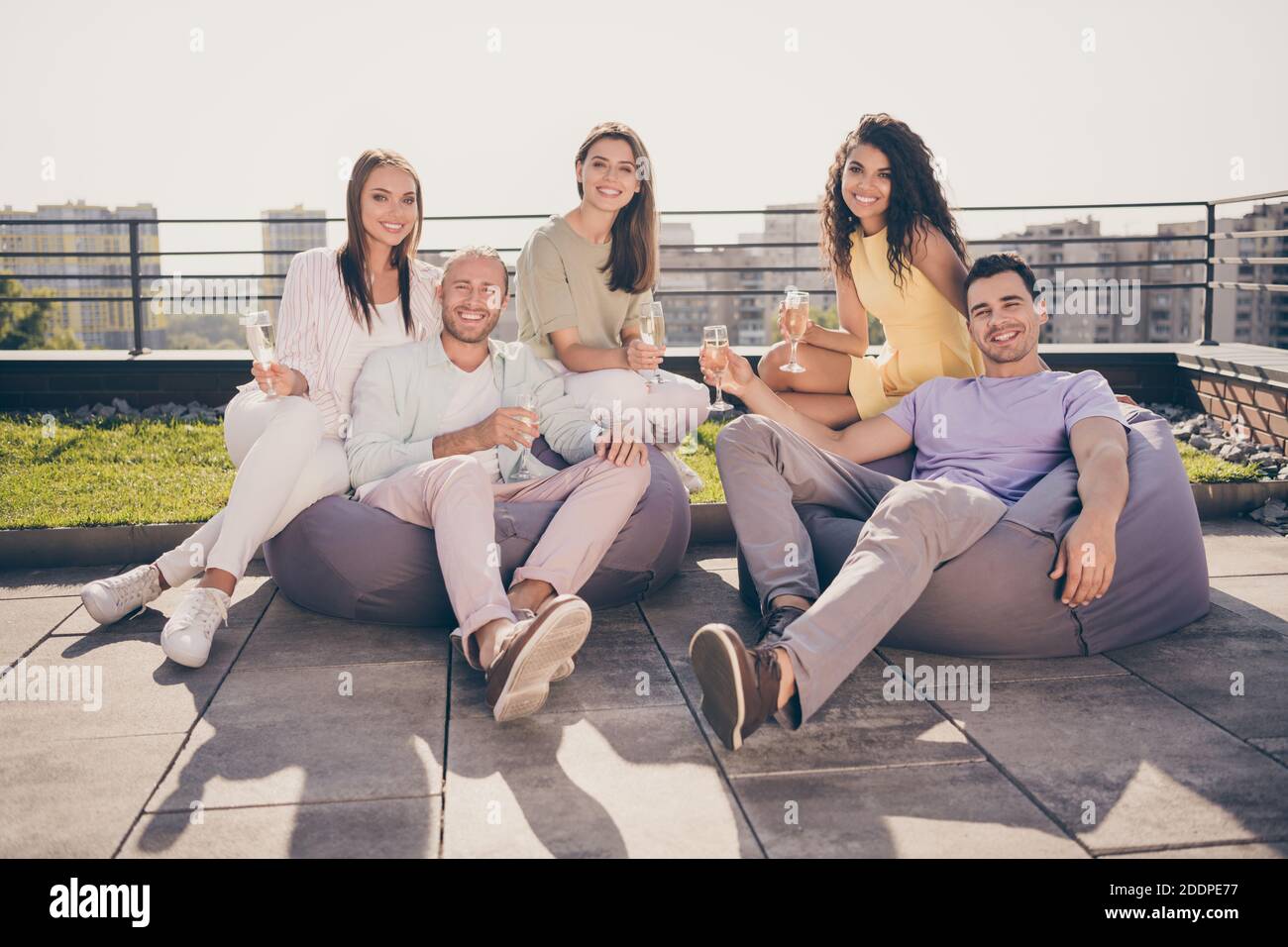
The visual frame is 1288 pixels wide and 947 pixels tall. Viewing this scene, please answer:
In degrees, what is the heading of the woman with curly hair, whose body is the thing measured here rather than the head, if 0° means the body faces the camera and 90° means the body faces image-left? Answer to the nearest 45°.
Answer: approximately 45°

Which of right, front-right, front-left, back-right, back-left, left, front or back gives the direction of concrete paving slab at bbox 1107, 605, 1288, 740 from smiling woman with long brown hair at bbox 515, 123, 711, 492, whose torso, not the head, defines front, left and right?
front

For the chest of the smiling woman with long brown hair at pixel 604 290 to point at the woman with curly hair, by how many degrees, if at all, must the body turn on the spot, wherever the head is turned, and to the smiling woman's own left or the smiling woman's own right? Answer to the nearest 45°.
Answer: approximately 45° to the smiling woman's own left

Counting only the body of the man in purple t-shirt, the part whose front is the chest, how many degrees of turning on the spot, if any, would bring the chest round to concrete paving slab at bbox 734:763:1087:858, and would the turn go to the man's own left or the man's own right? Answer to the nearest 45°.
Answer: approximately 45° to the man's own left

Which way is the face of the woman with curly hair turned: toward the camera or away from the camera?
toward the camera

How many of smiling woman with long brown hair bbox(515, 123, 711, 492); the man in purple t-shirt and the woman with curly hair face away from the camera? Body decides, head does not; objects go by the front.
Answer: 0

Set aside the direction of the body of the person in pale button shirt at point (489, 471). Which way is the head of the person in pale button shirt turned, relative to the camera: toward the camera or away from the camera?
toward the camera

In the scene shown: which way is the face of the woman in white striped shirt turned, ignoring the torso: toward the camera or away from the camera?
toward the camera

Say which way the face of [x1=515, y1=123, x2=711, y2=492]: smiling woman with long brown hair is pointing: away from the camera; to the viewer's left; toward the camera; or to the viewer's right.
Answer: toward the camera

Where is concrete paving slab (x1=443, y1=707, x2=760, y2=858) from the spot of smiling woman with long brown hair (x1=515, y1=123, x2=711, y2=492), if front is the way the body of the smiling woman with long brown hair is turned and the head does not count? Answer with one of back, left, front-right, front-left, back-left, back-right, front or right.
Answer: front-right

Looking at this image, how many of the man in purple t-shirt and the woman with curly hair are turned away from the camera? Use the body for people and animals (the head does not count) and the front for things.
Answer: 0

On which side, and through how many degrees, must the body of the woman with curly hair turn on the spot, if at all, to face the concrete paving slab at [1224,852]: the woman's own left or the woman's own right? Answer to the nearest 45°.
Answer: approximately 45° to the woman's own left

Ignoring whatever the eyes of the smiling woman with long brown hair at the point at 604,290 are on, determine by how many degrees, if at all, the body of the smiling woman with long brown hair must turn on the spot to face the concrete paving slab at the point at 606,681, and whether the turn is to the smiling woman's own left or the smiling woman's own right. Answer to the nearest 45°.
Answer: approximately 45° to the smiling woman's own right
